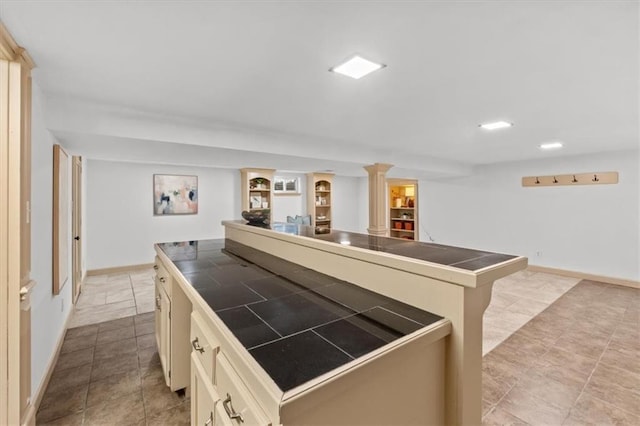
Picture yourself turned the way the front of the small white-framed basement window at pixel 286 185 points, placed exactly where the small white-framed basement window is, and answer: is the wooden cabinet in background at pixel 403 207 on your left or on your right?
on your left

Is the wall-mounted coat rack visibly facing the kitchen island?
yes

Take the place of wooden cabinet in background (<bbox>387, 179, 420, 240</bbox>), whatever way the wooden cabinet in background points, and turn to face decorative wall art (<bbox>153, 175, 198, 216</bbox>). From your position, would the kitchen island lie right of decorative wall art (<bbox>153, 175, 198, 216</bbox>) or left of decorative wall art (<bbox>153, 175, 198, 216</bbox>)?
left

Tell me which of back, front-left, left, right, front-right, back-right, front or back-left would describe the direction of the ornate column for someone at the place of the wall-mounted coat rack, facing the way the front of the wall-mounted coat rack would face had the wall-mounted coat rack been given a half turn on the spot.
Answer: back-left

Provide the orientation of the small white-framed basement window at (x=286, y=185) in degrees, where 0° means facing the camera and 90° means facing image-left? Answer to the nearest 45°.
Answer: approximately 0°

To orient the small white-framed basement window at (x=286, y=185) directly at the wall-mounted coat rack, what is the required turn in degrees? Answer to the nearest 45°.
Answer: approximately 45° to its left

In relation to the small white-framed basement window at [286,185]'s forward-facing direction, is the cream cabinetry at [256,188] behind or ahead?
ahead

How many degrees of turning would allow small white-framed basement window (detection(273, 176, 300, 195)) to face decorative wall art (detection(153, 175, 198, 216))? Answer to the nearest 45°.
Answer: approximately 45° to its right
